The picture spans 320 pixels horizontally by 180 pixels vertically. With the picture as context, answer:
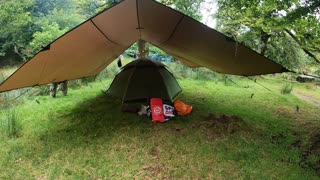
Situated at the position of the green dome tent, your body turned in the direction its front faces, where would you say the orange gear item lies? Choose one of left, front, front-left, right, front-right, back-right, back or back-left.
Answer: front-left

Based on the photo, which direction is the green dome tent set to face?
toward the camera

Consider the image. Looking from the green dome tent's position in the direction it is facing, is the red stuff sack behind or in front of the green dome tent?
in front
